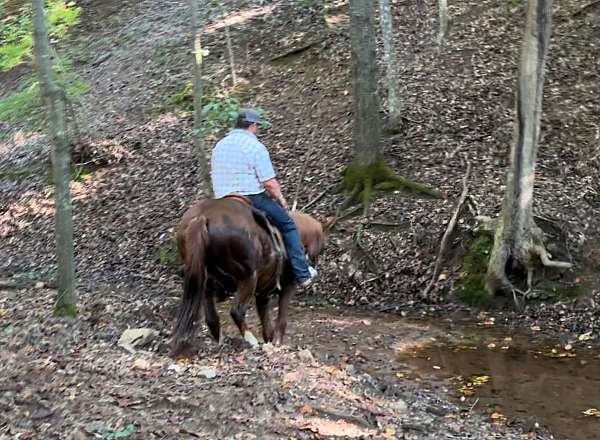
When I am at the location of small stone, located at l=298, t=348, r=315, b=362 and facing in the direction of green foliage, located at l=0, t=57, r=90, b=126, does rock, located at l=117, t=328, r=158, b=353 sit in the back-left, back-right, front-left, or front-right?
front-left

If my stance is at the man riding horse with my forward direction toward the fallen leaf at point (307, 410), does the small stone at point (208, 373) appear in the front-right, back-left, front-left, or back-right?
front-right

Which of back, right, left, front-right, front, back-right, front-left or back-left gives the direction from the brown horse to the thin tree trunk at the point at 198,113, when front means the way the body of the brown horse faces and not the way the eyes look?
front-left

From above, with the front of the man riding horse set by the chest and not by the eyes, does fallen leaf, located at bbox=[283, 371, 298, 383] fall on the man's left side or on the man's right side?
on the man's right side

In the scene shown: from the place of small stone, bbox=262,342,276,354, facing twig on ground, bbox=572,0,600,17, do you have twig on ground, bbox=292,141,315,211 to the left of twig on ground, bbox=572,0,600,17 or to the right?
left

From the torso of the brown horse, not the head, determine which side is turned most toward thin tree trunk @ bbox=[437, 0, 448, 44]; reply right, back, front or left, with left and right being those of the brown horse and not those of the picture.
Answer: front

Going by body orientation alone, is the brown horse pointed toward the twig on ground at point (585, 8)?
yes

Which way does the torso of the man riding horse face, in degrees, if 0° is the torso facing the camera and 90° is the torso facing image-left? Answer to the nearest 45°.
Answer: approximately 225°

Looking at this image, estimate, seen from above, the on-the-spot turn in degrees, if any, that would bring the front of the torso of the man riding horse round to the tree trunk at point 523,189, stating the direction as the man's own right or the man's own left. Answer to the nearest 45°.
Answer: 0° — they already face it

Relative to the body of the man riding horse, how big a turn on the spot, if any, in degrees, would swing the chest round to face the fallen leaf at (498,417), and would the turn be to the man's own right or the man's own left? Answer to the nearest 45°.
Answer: approximately 90° to the man's own right

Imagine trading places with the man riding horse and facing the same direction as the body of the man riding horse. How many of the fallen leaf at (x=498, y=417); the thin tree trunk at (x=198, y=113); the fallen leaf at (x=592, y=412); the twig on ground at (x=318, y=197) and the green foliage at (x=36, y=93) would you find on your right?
2

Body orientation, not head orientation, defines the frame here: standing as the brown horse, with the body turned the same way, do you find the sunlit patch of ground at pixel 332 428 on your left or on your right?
on your right

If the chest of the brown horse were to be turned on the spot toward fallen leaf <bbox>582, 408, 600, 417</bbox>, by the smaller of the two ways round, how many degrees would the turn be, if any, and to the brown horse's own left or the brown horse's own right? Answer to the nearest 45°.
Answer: approximately 90° to the brown horse's own right

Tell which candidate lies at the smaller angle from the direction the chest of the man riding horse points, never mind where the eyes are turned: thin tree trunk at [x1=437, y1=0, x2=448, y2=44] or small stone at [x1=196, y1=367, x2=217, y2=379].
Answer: the thin tree trunk

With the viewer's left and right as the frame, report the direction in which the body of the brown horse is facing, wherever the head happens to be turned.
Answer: facing away from the viewer and to the right of the viewer

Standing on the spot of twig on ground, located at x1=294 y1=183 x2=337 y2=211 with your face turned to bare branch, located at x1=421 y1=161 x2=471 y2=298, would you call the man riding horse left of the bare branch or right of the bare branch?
right

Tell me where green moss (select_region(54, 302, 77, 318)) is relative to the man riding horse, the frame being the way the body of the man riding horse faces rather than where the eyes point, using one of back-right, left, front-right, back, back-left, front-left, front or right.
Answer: back-left

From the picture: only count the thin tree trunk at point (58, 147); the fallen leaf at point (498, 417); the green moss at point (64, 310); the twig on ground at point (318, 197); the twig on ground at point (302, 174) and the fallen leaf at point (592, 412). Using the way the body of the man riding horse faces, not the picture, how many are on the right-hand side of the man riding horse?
2

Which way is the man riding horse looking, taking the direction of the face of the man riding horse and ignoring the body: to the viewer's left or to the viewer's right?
to the viewer's right

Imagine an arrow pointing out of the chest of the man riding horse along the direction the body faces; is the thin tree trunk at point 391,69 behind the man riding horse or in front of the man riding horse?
in front

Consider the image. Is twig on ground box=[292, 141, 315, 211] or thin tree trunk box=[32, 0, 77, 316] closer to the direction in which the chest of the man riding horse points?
the twig on ground

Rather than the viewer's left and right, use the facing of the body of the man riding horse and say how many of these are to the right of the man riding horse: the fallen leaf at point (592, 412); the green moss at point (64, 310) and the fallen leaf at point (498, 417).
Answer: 2

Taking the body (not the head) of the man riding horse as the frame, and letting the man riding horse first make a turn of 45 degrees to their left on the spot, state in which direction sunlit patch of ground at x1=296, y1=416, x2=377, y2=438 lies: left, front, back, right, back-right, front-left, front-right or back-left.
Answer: back
